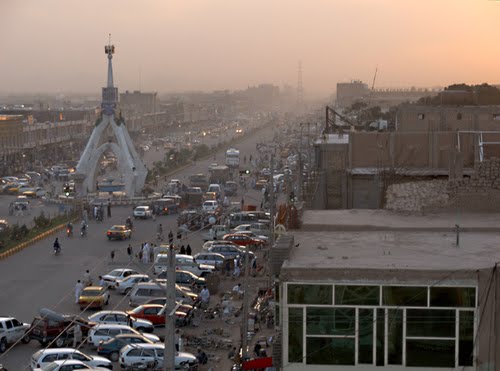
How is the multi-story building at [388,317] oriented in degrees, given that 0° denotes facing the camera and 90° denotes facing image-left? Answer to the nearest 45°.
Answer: approximately 0°

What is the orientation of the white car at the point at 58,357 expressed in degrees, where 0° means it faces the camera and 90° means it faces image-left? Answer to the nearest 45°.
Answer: approximately 270°

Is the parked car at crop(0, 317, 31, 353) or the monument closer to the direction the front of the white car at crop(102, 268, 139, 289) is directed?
the monument

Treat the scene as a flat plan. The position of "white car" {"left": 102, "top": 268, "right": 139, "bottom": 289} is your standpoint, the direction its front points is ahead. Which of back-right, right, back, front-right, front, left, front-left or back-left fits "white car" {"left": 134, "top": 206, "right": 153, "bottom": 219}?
front-left

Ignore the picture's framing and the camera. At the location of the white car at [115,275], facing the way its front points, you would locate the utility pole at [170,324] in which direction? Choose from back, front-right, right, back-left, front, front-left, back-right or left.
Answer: back-right
